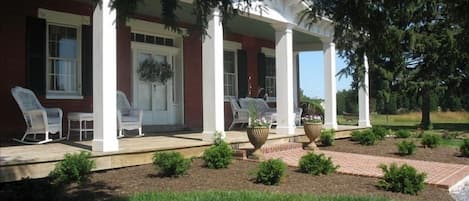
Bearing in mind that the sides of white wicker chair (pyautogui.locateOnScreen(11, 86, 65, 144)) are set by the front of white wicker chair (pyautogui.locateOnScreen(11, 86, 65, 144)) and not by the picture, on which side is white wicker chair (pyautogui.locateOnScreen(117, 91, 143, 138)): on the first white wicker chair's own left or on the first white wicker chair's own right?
on the first white wicker chair's own left

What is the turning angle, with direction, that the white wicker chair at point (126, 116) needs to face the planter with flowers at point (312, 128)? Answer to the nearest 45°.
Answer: approximately 45° to its left

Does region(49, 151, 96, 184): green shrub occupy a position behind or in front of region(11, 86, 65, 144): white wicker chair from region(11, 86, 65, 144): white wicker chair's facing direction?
in front

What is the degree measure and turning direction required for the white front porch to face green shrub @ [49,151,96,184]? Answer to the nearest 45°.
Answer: approximately 90° to its right

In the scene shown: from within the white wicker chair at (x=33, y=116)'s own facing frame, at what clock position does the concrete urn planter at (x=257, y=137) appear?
The concrete urn planter is roughly at 11 o'clock from the white wicker chair.

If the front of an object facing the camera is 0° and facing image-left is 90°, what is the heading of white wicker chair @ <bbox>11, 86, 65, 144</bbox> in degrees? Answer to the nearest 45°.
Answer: approximately 315°

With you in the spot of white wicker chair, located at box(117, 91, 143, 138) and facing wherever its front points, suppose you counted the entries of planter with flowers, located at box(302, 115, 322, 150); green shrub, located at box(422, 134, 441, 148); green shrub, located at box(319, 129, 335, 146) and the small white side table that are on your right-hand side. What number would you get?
1

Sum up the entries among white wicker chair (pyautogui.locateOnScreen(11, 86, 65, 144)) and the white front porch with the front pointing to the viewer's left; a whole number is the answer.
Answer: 0

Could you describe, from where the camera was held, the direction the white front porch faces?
facing the viewer and to the right of the viewer

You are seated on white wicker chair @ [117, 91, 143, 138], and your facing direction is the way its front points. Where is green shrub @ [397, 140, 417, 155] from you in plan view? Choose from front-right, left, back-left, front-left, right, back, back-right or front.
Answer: front-left

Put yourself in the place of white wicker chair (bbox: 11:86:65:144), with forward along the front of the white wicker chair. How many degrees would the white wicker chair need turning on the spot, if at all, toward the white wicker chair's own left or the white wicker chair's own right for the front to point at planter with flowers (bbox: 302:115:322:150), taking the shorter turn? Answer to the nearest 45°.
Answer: approximately 45° to the white wicker chair's own left

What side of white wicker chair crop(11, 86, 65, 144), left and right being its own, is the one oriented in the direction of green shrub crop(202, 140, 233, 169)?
front

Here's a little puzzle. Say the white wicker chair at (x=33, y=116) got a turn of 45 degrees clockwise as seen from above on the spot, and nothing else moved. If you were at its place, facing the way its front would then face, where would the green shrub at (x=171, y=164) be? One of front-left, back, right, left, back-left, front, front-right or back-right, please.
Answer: front-left

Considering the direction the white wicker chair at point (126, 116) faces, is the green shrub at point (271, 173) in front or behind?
in front

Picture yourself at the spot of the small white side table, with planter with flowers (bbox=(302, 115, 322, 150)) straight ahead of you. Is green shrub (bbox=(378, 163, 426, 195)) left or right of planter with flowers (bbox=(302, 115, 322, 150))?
right
